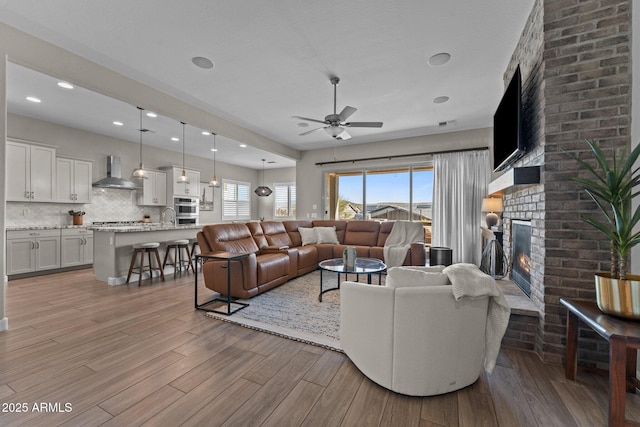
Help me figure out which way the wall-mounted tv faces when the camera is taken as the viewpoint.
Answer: facing to the left of the viewer

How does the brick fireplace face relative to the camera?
to the viewer's left

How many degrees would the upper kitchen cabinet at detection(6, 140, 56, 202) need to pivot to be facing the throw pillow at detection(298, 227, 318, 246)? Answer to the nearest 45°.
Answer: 0° — it already faces it

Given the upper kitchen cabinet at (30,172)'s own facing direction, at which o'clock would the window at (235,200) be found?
The window is roughly at 10 o'clock from the upper kitchen cabinet.

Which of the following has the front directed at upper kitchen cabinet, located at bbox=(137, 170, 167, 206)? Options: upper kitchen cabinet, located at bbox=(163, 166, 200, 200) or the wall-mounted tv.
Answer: the wall-mounted tv

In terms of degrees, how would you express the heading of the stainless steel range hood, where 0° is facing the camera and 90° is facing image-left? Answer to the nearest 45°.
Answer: approximately 315°

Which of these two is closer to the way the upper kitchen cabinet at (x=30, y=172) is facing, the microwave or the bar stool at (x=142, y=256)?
the bar stool
